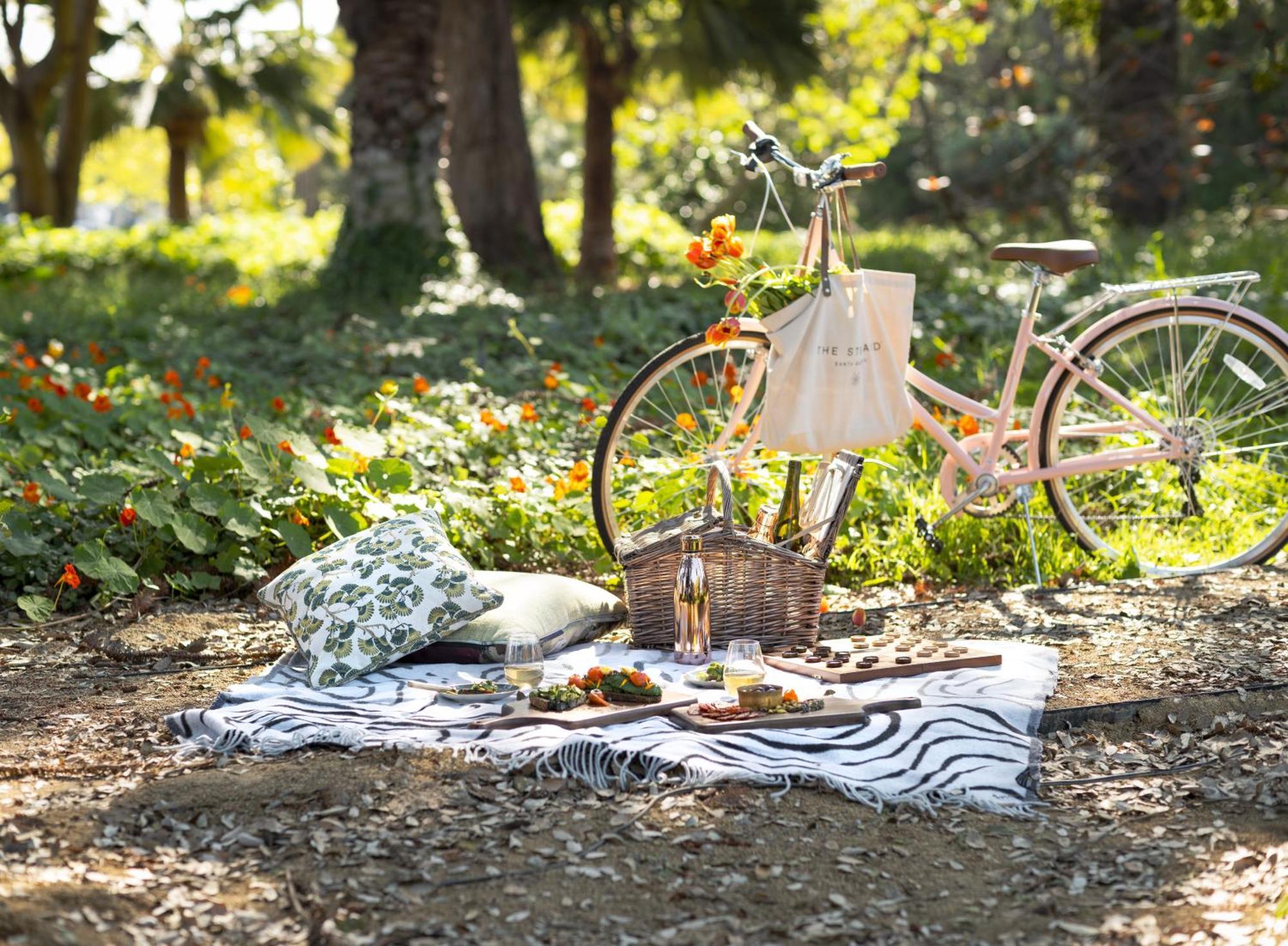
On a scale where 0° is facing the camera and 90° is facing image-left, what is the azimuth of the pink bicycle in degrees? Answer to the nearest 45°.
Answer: approximately 90°

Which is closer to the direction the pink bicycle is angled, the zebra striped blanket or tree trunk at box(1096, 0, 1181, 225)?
the zebra striped blanket

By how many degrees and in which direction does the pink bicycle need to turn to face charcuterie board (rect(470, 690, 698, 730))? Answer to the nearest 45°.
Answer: approximately 45° to its left

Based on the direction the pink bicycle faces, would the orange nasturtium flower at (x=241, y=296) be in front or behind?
in front

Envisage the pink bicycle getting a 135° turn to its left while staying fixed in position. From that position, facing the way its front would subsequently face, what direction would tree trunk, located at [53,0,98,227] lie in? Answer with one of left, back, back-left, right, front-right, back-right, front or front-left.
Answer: back

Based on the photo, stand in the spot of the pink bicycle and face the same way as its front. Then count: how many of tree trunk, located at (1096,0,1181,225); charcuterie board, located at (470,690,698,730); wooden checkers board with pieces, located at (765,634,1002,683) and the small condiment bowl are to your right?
1

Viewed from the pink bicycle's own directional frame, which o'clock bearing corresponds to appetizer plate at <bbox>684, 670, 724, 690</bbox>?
The appetizer plate is roughly at 10 o'clock from the pink bicycle.

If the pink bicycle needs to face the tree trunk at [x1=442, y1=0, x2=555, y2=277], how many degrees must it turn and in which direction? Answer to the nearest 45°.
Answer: approximately 45° to its right

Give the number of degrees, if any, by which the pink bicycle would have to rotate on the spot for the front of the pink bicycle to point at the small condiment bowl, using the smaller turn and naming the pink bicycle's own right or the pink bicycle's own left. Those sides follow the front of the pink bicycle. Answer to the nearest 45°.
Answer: approximately 45° to the pink bicycle's own left

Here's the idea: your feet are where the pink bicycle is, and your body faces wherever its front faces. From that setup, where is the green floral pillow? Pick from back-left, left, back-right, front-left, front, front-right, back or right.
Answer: front-left
